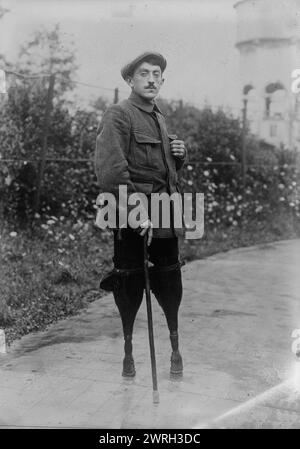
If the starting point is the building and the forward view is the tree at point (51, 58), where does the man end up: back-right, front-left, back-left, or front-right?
front-left

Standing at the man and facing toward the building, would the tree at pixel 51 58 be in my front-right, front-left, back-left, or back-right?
front-left

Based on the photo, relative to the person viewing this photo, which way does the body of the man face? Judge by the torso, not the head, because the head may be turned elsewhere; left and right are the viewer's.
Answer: facing the viewer and to the right of the viewer

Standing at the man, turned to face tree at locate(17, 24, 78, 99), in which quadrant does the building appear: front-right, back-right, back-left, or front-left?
front-right

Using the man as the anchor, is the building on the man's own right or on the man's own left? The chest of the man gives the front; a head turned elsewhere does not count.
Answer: on the man's own left

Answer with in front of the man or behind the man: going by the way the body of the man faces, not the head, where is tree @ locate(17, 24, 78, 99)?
behind
